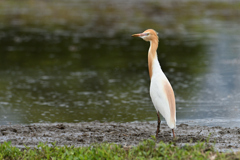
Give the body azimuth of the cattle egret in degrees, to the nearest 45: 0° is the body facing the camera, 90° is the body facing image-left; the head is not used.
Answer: approximately 90°
